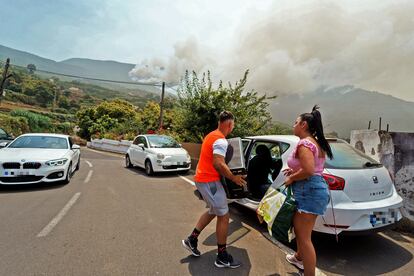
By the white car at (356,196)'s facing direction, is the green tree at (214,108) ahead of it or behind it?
ahead

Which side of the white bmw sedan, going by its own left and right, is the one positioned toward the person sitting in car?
left

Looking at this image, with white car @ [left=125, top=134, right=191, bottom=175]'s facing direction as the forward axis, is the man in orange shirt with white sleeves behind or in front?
in front

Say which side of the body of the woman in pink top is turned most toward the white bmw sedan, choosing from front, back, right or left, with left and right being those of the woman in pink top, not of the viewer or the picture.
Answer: front

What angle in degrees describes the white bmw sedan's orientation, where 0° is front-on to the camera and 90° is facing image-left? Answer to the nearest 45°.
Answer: approximately 45°

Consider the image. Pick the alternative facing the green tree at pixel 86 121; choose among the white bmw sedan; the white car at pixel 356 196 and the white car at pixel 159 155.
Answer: the white car at pixel 356 196

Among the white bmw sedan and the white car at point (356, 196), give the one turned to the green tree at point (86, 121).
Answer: the white car

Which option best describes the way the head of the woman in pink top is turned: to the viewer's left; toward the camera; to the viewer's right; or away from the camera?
to the viewer's left

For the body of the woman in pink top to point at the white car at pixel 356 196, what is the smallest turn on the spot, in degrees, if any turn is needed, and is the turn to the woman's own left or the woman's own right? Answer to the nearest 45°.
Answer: approximately 135° to the woman's own right

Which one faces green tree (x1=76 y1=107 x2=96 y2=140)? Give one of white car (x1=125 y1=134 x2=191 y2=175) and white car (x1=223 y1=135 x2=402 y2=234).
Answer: white car (x1=223 y1=135 x2=402 y2=234)

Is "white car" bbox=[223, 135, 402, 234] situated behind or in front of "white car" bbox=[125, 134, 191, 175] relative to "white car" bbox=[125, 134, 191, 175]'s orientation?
in front

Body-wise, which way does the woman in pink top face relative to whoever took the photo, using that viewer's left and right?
facing to the left of the viewer

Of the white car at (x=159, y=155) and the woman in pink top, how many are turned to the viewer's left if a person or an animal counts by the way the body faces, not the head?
1

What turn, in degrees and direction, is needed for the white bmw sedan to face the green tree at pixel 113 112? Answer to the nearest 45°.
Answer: approximately 135° to its right

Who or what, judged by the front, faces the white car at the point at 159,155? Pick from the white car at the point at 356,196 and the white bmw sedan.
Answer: the white car at the point at 356,196

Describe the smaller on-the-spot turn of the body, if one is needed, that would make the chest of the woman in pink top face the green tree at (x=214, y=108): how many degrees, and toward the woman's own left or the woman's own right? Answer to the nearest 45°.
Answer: approximately 45° to the woman's own right

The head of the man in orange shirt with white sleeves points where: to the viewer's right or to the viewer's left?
to the viewer's right
